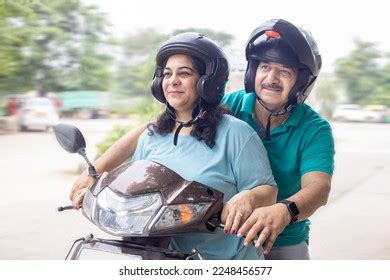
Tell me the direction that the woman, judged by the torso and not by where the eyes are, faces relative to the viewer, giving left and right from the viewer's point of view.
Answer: facing the viewer and to the left of the viewer

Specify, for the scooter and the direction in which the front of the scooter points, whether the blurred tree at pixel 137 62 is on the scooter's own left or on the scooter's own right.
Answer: on the scooter's own right

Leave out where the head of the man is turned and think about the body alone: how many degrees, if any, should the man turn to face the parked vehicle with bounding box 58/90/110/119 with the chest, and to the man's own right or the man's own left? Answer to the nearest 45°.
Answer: approximately 90° to the man's own right

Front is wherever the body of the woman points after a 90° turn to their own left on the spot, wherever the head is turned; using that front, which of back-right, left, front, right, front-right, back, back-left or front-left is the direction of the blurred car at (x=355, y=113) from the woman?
left

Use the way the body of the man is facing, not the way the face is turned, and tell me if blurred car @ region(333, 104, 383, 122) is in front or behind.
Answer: behind

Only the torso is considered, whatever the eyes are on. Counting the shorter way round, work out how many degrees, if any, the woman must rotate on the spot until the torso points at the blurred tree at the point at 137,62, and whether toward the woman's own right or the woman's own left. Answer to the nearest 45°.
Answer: approximately 135° to the woman's own right

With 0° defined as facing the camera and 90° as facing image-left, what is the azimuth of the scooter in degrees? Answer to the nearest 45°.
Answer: approximately 45°
